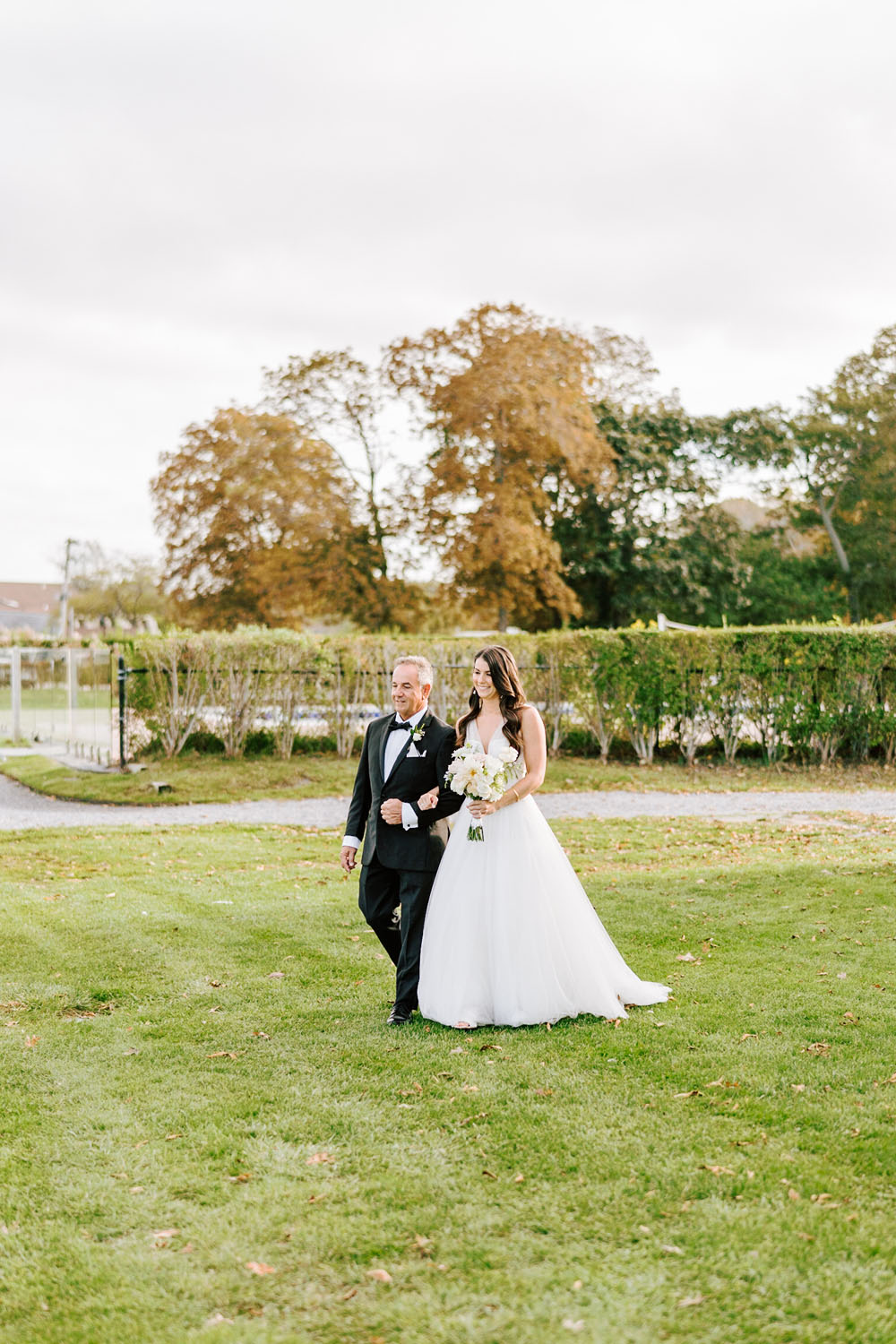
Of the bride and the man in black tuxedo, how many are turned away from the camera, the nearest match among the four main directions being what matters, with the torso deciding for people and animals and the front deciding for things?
0

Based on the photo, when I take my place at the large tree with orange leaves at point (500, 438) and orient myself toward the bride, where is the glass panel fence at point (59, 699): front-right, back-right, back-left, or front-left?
front-right

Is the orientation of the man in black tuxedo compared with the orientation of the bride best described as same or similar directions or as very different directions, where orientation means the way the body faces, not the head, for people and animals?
same or similar directions

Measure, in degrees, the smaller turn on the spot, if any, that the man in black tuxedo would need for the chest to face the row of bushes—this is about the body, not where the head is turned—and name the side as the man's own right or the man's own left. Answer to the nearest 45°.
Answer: approximately 135° to the man's own right

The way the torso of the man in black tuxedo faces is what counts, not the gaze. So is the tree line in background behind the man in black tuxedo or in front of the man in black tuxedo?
behind

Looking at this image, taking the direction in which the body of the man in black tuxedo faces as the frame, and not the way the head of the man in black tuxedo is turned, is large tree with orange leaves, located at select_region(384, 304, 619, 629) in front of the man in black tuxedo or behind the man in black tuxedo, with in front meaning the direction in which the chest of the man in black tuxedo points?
behind

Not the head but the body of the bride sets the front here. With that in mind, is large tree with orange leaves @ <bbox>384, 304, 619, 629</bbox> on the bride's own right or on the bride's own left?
on the bride's own right

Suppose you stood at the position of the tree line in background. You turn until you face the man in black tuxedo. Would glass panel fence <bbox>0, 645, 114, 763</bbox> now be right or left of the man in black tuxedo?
right

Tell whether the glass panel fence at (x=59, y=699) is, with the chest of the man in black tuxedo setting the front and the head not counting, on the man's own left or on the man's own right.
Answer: on the man's own right

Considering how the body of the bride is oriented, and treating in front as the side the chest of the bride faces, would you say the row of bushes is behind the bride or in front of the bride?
behind

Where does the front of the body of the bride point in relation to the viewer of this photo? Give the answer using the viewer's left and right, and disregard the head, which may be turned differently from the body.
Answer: facing the viewer and to the left of the viewer
